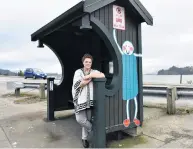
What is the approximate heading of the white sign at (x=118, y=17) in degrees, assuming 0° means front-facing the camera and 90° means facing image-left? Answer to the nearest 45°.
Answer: approximately 315°

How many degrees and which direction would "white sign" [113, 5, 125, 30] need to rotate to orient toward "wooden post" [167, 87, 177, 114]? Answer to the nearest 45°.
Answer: approximately 90° to its left

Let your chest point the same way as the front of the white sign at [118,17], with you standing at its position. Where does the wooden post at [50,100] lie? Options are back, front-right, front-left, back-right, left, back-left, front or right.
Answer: back

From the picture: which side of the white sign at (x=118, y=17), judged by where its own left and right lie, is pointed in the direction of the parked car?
back

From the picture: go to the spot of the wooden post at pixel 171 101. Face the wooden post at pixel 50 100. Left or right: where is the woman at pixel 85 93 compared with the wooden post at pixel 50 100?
left
